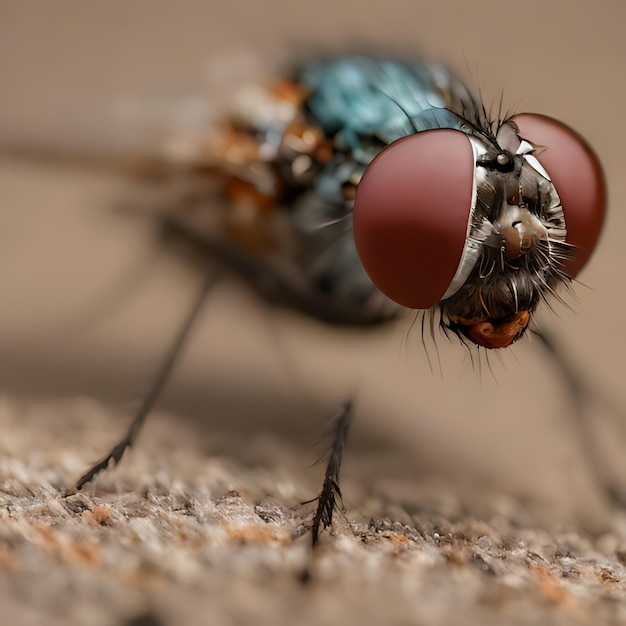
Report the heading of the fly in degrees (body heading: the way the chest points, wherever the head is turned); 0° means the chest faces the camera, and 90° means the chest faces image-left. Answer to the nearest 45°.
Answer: approximately 315°
